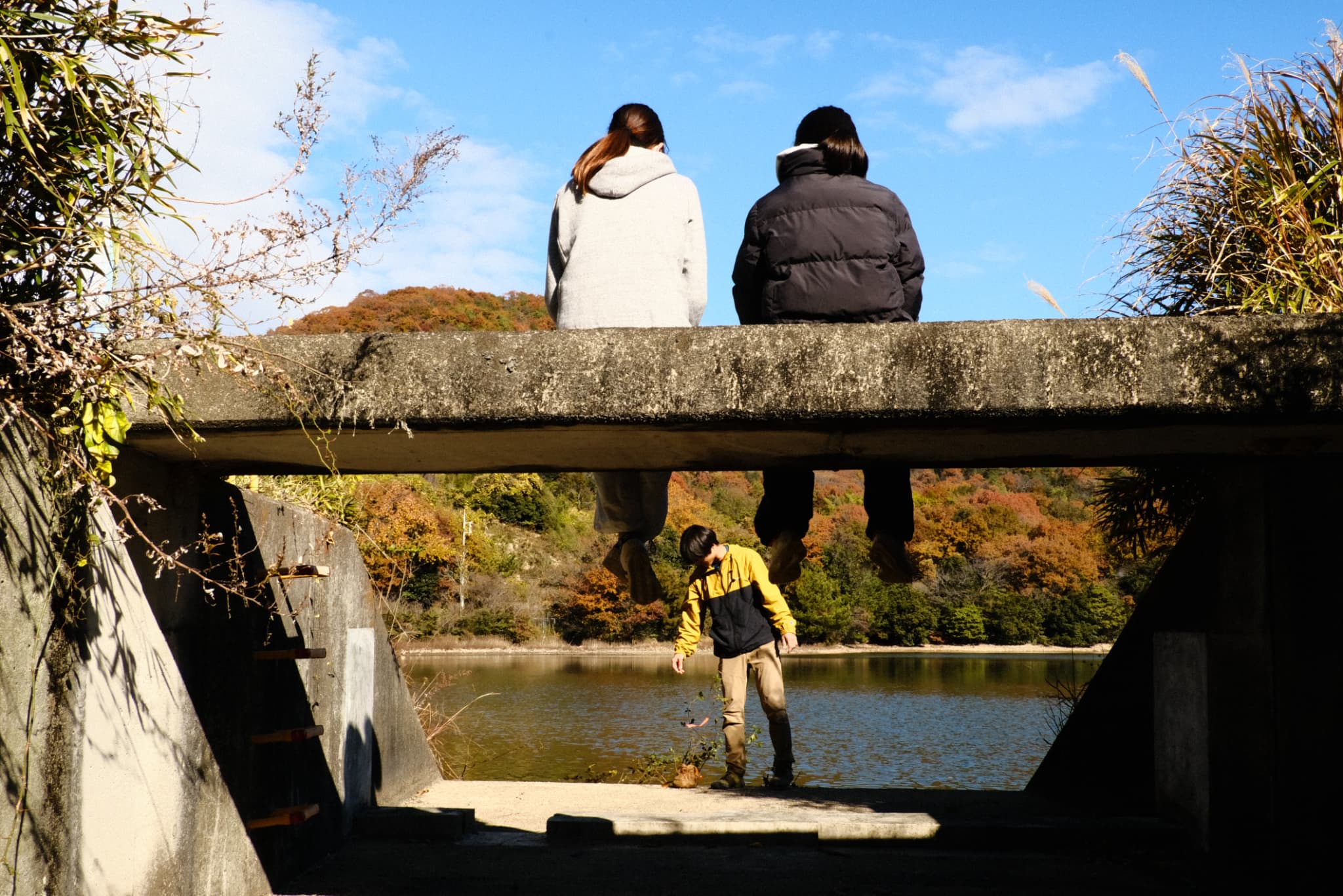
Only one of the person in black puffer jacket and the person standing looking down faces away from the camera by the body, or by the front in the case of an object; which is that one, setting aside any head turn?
the person in black puffer jacket

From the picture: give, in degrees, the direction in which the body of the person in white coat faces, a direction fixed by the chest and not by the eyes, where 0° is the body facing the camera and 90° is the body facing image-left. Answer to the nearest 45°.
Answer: approximately 180°

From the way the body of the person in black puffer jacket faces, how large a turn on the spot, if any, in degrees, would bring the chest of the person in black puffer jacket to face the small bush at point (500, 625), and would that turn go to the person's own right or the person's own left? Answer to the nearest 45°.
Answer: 0° — they already face it

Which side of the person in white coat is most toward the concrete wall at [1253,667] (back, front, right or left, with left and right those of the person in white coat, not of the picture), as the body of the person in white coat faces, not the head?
right

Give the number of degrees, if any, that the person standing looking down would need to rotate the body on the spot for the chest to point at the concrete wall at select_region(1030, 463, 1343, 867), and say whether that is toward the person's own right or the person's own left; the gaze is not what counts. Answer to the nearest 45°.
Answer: approximately 90° to the person's own left

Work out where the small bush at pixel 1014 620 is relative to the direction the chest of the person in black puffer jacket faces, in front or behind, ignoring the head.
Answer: in front

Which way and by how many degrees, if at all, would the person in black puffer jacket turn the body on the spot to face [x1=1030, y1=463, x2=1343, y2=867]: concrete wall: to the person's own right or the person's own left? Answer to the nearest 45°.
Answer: approximately 90° to the person's own right

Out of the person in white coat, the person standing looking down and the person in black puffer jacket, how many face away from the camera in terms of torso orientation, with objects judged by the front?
2

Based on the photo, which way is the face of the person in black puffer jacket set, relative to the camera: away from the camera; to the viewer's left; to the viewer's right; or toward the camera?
away from the camera

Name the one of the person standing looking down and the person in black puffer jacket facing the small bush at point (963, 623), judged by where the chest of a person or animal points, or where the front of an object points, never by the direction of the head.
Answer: the person in black puffer jacket

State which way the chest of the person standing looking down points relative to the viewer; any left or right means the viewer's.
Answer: facing the viewer and to the left of the viewer

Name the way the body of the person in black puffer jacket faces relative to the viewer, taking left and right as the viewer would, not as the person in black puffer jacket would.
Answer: facing away from the viewer

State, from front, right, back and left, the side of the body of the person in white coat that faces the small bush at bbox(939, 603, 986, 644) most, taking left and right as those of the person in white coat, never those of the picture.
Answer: front

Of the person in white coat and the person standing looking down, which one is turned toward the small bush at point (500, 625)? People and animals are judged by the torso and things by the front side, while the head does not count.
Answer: the person in white coat
